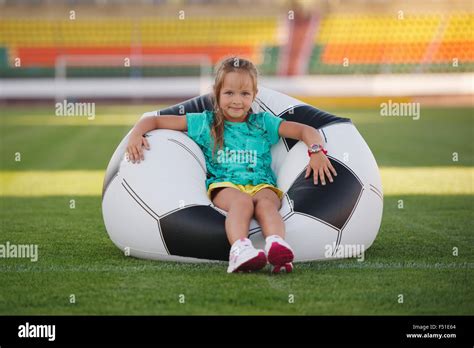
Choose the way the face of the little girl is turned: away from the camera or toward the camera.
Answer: toward the camera

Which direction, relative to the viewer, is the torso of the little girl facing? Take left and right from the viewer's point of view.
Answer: facing the viewer
